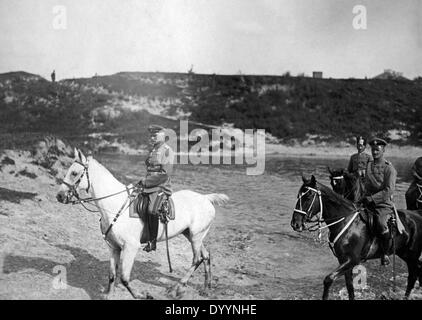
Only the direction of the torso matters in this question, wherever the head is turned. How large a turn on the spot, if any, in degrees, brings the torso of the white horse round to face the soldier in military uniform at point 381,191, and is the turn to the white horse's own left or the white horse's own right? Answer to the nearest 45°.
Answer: approximately 180°

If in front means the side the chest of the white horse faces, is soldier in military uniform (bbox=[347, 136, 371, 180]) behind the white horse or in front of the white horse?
behind

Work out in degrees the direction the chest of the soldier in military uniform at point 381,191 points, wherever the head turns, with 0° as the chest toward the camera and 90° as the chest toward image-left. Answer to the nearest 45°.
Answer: approximately 45°

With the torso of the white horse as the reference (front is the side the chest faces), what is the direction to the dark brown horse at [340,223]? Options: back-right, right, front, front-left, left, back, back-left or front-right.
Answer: back

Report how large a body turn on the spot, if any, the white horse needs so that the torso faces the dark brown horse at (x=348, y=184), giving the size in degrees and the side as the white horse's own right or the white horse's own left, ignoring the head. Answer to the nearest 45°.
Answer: approximately 135° to the white horse's own right

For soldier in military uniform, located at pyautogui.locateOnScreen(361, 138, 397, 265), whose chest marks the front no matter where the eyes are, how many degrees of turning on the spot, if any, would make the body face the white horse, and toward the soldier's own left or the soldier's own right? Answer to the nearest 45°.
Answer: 0° — they already face it

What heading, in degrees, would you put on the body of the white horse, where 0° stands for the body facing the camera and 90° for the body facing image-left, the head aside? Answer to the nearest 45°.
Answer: approximately 90°
